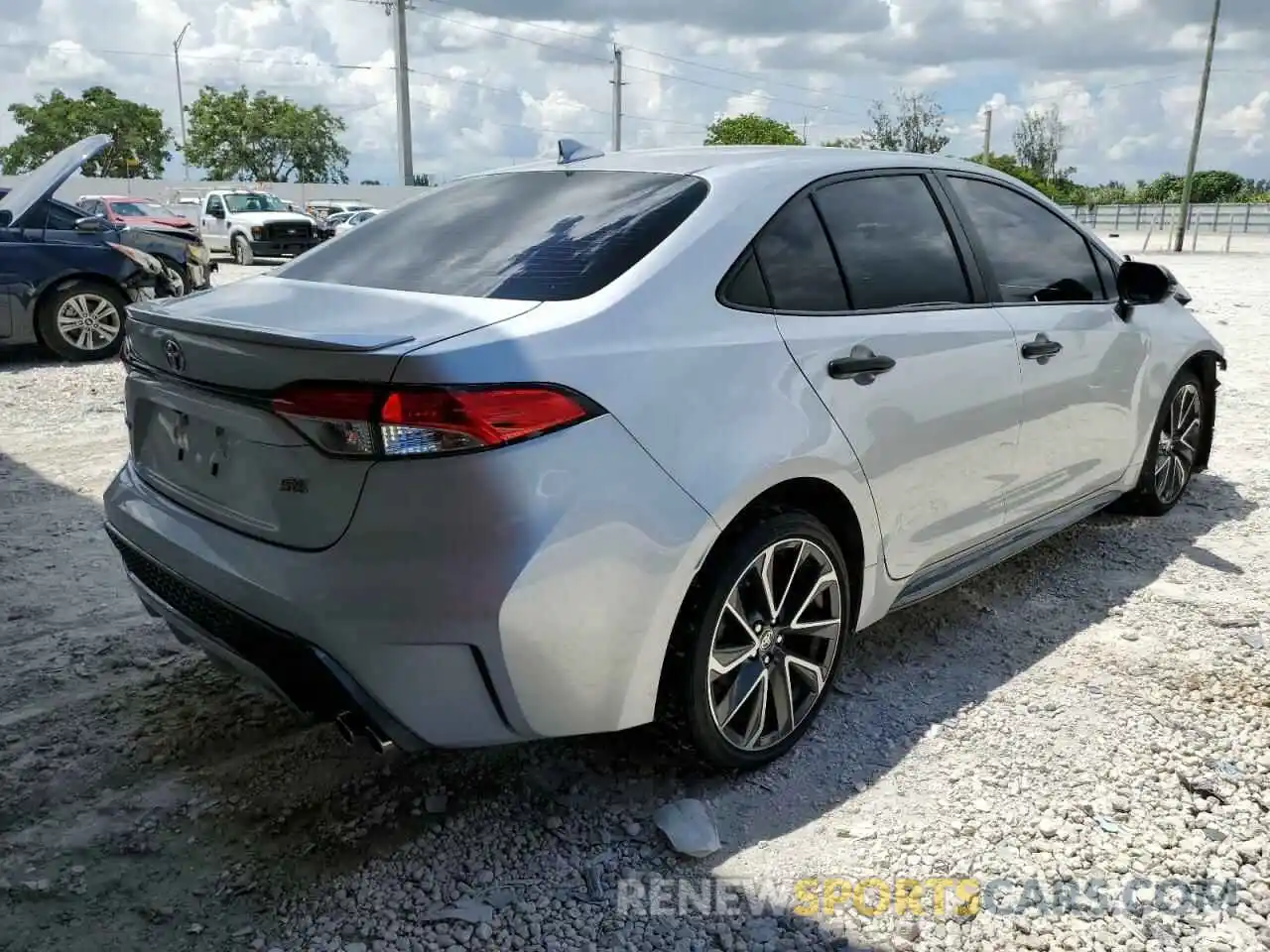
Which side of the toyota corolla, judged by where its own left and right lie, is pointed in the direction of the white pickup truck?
left

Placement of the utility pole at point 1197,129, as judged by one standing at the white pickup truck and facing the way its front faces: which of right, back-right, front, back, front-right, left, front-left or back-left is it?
front-left

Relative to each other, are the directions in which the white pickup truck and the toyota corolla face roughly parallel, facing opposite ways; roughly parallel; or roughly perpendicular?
roughly perpendicular

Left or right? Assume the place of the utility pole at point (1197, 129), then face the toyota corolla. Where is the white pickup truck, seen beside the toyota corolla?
right

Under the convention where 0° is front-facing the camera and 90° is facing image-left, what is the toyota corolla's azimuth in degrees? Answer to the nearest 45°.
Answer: approximately 225°

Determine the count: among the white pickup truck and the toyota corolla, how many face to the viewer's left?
0

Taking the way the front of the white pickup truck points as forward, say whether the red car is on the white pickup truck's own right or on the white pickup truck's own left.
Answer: on the white pickup truck's own right

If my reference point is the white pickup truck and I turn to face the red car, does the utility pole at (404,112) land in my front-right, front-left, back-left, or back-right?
back-right

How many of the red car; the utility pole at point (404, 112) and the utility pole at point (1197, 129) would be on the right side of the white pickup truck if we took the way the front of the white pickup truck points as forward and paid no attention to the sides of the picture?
1

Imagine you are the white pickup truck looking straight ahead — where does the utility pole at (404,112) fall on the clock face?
The utility pole is roughly at 8 o'clock from the white pickup truck.

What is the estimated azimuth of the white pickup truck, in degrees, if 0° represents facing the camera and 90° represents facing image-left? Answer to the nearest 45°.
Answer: approximately 315°
